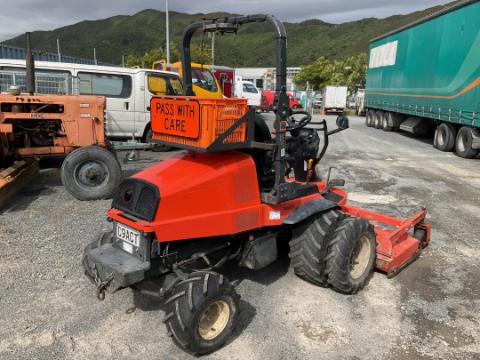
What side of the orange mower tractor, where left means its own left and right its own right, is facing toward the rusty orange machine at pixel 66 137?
left

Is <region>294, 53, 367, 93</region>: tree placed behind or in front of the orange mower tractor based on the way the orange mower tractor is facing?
in front

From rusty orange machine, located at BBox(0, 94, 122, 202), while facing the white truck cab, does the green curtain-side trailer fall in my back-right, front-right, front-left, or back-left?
front-right

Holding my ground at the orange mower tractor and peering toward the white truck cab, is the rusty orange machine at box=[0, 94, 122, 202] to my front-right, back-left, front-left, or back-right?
front-left

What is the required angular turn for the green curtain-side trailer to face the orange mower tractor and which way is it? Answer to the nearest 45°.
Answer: approximately 45° to its right

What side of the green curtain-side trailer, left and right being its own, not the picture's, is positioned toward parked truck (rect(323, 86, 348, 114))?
back

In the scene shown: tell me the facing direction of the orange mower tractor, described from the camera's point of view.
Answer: facing away from the viewer and to the right of the viewer

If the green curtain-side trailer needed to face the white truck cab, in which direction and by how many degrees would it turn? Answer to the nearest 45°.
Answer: approximately 180°

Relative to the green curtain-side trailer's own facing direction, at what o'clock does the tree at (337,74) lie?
The tree is roughly at 7 o'clock from the green curtain-side trailer.

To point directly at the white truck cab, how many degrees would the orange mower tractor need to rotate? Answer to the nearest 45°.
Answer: approximately 45° to its left

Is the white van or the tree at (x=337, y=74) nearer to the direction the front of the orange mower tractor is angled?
the tree

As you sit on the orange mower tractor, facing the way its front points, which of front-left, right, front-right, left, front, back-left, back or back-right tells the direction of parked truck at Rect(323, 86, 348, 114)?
front-left

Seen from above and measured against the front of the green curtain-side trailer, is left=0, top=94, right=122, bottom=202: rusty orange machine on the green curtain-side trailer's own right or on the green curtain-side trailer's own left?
on the green curtain-side trailer's own right

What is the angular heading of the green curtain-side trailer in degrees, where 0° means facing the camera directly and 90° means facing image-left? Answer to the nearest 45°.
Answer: approximately 315°
